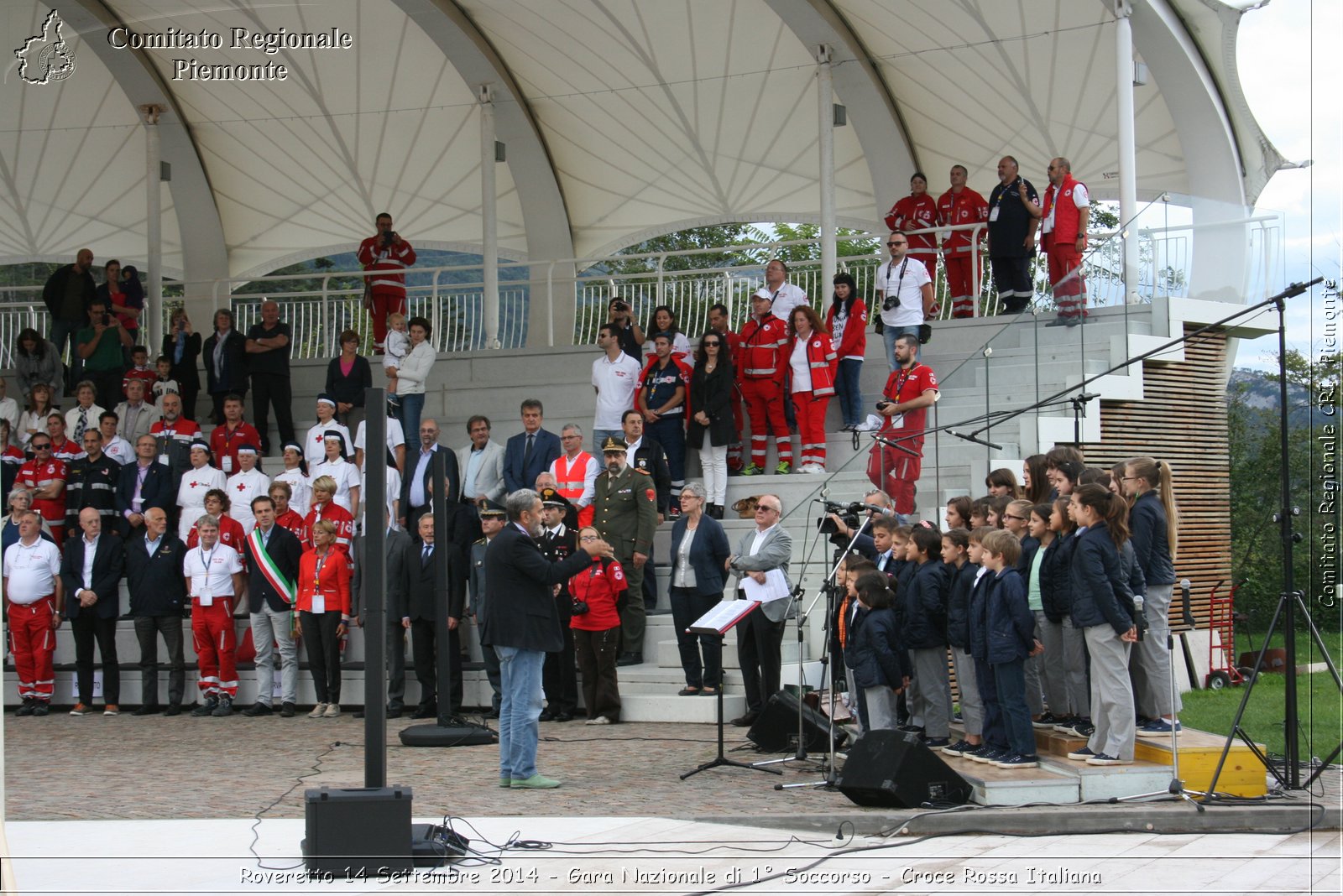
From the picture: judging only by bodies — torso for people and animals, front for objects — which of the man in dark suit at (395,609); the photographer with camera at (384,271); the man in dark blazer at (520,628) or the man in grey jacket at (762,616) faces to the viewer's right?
the man in dark blazer

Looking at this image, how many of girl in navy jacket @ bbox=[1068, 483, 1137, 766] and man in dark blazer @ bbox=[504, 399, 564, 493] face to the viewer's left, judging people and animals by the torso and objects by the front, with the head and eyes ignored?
1

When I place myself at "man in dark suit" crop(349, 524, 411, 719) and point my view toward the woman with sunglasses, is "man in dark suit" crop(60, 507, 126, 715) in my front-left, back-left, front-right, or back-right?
back-left

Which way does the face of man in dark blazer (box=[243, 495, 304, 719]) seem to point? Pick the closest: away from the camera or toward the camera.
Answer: toward the camera

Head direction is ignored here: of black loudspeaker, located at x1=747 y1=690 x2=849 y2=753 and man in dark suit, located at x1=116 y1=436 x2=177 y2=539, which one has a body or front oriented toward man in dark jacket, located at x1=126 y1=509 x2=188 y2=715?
the man in dark suit

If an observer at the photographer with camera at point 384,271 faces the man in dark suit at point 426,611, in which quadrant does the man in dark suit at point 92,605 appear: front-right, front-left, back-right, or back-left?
front-right

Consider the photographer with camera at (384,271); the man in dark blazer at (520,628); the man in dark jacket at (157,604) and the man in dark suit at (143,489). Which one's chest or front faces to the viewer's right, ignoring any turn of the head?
the man in dark blazer at (520,628)

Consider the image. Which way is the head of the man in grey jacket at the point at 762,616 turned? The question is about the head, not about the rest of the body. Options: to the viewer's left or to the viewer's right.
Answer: to the viewer's left

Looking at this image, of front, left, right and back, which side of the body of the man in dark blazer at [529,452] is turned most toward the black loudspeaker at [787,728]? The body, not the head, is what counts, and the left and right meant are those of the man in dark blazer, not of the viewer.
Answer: front

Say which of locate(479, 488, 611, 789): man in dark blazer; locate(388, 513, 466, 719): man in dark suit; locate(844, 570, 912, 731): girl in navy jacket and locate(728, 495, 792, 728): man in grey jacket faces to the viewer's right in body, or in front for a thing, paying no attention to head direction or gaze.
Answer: the man in dark blazer

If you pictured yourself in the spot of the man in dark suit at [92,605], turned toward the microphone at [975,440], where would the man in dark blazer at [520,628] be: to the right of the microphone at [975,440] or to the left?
right

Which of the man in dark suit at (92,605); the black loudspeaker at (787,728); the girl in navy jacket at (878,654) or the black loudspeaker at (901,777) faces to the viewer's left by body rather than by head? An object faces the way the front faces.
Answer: the girl in navy jacket

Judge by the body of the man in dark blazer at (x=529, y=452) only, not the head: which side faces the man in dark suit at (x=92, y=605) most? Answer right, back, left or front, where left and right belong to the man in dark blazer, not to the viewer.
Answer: right

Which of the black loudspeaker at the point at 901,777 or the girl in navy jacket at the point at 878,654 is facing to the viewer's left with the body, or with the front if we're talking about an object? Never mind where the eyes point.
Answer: the girl in navy jacket

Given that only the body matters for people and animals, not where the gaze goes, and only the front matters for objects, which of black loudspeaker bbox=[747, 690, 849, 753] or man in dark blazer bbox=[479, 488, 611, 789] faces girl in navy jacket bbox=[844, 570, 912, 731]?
the man in dark blazer

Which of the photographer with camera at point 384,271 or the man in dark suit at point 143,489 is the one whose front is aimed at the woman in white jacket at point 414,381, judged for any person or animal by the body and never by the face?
the photographer with camera

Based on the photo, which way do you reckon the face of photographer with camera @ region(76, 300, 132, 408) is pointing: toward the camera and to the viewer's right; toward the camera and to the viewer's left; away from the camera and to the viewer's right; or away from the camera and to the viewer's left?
toward the camera and to the viewer's right

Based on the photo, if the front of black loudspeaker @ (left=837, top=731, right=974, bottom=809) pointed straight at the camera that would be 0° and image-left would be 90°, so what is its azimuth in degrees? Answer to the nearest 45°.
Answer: approximately 225°

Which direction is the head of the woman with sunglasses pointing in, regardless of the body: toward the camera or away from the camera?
toward the camera

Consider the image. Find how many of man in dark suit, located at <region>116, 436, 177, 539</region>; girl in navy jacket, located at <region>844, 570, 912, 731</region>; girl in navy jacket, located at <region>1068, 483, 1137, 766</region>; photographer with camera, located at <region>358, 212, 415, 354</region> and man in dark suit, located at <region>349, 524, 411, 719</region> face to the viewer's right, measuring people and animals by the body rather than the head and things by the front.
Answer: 0

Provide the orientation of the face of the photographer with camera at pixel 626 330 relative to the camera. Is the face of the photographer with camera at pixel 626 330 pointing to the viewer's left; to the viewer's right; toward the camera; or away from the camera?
toward the camera

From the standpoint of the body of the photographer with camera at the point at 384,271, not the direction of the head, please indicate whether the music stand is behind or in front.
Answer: in front

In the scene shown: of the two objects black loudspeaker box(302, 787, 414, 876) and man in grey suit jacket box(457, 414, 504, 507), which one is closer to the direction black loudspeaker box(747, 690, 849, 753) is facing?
the man in grey suit jacket

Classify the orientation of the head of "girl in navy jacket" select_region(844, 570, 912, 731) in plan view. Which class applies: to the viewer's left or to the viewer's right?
to the viewer's left

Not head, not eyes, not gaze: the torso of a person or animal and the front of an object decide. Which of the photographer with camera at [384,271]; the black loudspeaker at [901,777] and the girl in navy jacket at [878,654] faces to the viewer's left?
the girl in navy jacket

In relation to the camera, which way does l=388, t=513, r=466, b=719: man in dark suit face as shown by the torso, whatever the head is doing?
toward the camera
